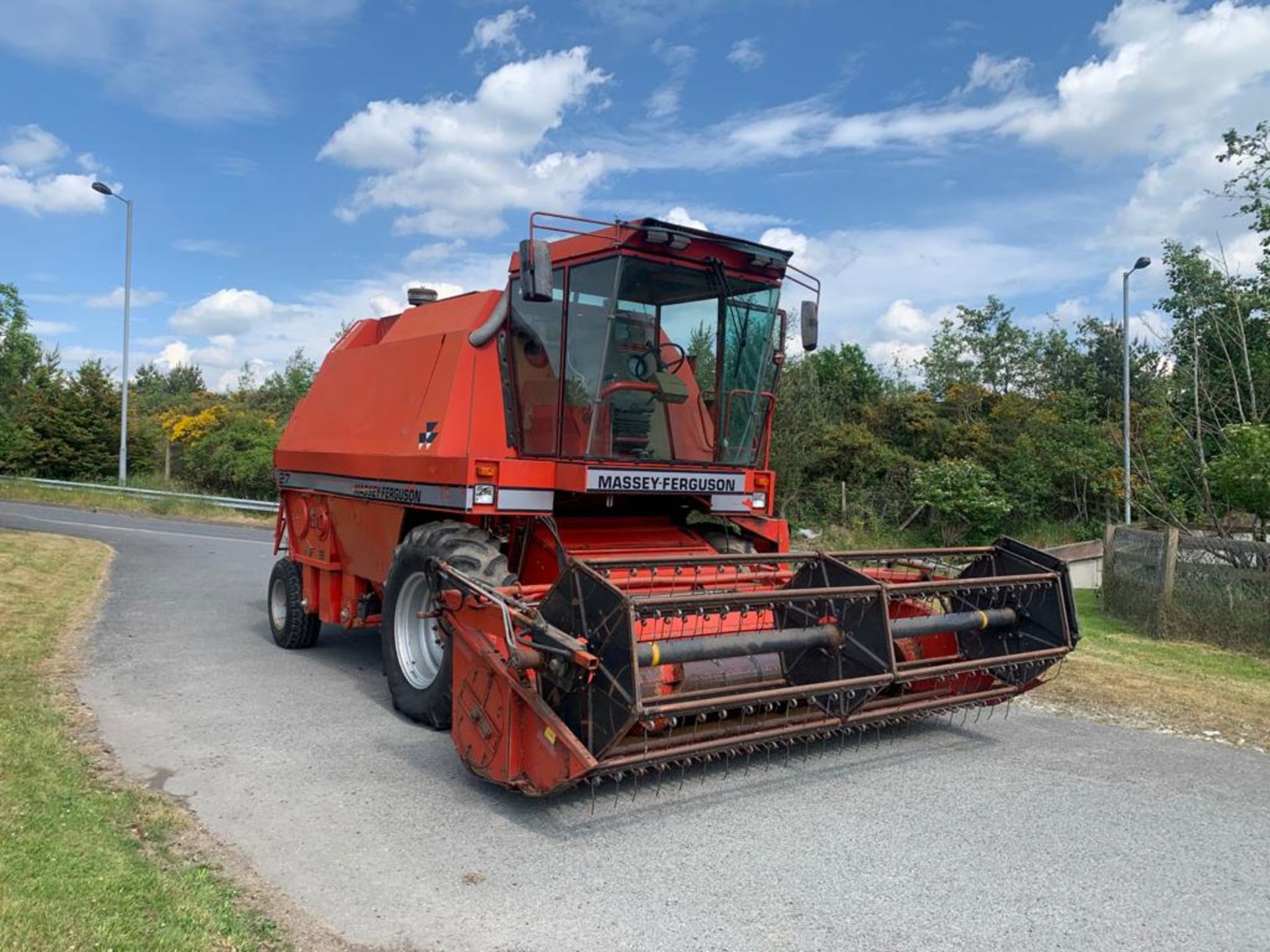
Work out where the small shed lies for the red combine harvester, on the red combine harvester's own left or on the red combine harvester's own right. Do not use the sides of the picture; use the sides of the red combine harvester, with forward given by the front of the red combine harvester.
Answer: on the red combine harvester's own left

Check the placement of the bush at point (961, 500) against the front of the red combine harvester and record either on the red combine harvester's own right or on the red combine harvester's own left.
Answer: on the red combine harvester's own left

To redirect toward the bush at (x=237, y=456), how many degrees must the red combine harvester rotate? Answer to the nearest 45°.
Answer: approximately 180°

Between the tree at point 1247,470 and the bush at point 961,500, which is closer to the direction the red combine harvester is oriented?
the tree

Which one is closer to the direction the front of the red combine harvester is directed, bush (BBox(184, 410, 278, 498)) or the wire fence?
the wire fence

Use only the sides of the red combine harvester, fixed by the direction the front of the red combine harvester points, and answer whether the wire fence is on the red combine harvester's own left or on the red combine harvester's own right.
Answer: on the red combine harvester's own left

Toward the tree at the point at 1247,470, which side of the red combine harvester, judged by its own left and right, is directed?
left

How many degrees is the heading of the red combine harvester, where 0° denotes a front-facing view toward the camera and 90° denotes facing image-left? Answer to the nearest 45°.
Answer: approximately 315°
